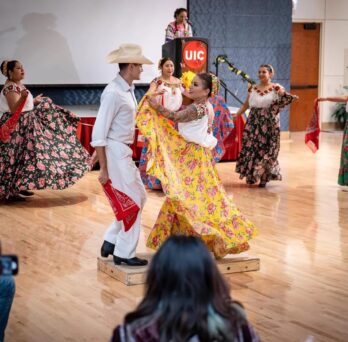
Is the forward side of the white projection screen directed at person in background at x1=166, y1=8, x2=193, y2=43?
no

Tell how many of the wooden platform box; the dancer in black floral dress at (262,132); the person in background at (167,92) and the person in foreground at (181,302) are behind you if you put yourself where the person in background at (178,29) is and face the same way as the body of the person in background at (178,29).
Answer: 0

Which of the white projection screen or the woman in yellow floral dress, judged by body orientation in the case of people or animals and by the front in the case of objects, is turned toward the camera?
the white projection screen

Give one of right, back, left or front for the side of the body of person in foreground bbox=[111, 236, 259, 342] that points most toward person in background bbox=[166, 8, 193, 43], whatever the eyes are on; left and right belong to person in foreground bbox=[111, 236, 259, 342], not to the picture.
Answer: front

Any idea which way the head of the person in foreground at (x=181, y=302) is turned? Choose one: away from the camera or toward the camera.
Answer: away from the camera

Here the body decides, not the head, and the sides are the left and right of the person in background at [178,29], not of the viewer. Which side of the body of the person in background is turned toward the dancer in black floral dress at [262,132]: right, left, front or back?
front

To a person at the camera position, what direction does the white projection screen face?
facing the viewer

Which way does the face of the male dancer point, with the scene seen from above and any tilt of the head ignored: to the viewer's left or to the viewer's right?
to the viewer's right

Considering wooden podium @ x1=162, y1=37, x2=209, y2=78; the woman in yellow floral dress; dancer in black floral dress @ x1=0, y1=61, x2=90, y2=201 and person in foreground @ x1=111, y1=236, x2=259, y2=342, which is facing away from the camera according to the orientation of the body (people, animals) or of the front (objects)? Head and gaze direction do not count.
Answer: the person in foreground

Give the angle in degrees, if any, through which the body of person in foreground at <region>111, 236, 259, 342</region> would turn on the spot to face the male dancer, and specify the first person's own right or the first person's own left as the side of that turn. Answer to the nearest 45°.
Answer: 0° — they already face them

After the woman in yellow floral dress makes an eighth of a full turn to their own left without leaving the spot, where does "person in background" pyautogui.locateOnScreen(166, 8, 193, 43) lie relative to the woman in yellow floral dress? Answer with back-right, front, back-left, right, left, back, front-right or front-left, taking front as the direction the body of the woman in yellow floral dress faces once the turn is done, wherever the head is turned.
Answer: back-right

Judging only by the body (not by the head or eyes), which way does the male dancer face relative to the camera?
to the viewer's right

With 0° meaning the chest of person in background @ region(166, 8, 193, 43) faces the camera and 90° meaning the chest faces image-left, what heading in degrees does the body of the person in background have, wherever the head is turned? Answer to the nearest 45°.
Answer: approximately 315°

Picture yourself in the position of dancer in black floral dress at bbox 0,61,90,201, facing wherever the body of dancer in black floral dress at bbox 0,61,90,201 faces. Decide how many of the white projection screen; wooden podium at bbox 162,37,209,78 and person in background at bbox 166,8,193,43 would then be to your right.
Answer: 0

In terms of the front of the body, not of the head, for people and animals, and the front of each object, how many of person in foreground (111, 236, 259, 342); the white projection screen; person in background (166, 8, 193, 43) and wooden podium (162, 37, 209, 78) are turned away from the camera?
1
